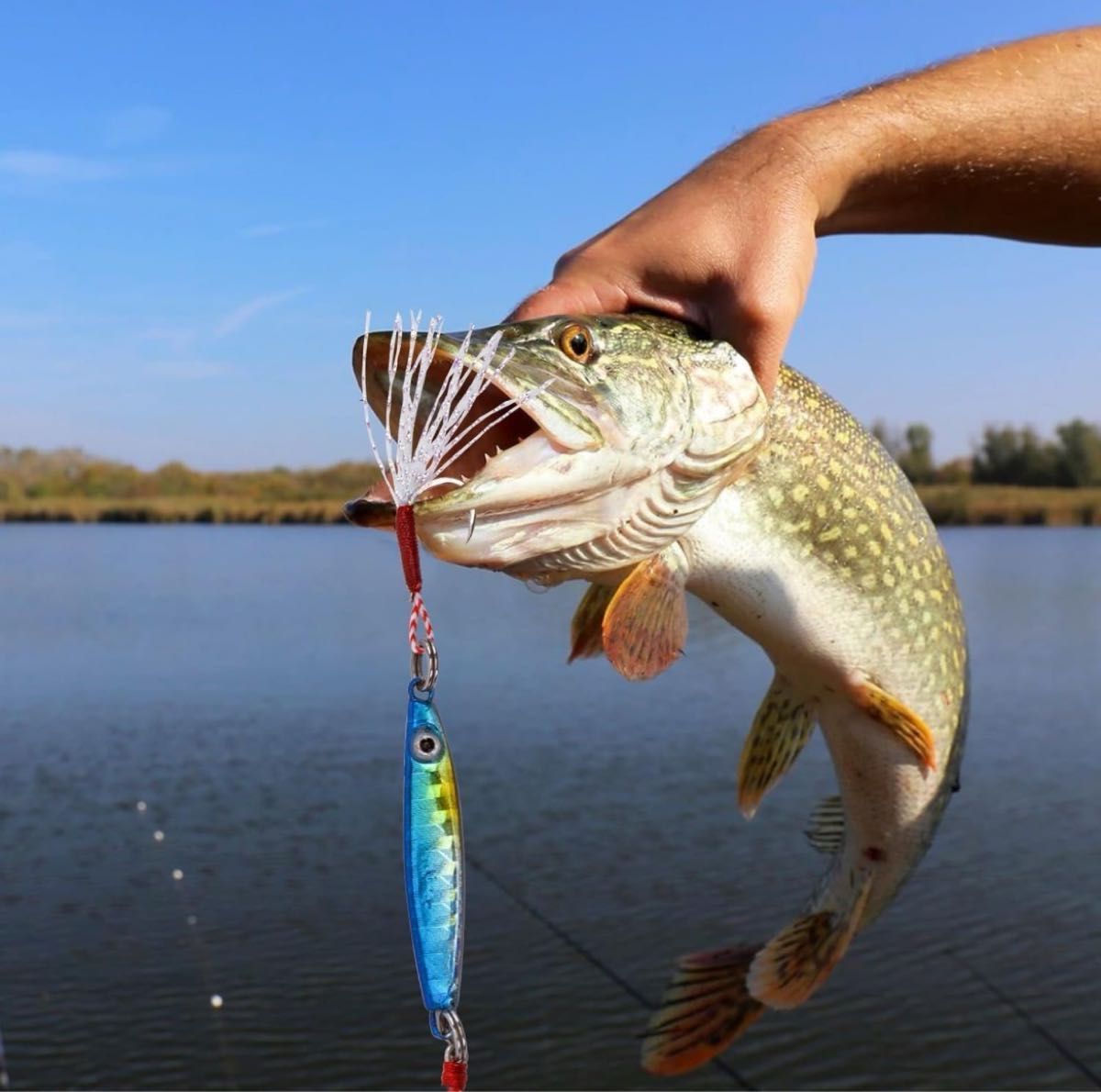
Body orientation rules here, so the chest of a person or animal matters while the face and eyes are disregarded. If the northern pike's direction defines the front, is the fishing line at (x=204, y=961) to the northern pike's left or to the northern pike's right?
on its right

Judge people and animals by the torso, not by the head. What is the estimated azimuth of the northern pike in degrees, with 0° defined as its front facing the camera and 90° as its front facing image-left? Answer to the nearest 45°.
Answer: approximately 90°
